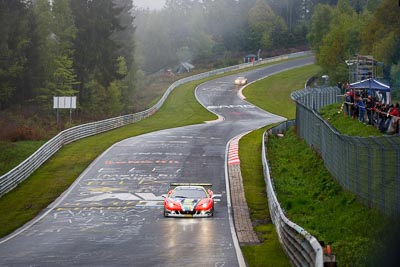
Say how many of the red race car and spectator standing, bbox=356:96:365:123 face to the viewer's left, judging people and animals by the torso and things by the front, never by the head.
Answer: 1

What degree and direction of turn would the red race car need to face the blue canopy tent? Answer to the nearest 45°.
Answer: approximately 135° to its left

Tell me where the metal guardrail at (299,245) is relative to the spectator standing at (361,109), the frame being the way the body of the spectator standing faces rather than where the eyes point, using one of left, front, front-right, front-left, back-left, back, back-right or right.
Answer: left

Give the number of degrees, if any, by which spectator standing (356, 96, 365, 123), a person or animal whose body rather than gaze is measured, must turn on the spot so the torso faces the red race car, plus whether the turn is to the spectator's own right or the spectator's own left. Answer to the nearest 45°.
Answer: approximately 45° to the spectator's own left

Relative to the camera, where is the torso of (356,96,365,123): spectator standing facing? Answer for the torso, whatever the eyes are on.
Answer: to the viewer's left

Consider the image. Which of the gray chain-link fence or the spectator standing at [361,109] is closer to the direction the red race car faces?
the gray chain-link fence

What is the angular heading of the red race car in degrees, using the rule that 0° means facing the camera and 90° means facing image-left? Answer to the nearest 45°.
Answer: approximately 0°

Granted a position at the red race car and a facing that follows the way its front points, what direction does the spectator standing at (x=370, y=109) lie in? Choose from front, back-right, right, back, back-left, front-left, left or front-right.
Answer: back-left

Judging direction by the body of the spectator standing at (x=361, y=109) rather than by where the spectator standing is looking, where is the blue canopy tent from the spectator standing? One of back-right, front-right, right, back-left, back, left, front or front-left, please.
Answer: right

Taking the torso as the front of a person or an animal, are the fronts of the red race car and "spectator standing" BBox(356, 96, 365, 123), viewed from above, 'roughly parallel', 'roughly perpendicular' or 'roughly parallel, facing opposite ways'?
roughly perpendicular
